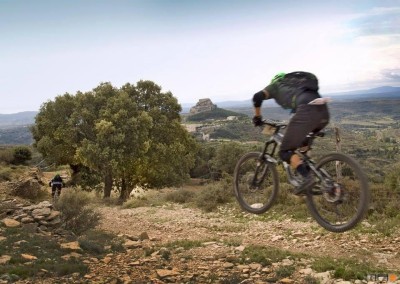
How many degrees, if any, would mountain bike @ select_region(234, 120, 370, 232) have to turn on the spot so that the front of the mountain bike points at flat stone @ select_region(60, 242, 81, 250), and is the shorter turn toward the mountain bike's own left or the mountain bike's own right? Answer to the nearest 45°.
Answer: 0° — it already faces it

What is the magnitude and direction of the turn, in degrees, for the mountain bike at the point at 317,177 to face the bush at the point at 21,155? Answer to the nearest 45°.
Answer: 0° — it already faces it

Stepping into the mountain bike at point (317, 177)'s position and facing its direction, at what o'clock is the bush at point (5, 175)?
The bush is roughly at 12 o'clock from the mountain bike.

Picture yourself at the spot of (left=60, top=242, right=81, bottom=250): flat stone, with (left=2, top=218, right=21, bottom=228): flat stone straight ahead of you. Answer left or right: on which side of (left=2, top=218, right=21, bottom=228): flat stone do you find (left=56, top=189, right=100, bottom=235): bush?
right

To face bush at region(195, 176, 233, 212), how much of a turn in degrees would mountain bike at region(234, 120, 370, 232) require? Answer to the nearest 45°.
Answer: approximately 45° to its right

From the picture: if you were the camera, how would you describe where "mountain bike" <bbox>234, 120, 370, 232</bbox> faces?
facing away from the viewer and to the left of the viewer
